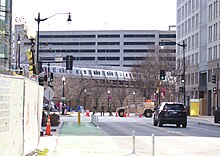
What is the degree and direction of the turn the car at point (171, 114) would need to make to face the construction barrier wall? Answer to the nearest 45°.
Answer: approximately 180°

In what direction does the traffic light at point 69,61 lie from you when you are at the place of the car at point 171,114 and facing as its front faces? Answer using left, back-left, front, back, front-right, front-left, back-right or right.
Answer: front-left

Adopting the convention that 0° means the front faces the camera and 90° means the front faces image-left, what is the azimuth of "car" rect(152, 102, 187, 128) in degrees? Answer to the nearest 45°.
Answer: approximately 180°

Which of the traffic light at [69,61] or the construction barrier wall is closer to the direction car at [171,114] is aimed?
the traffic light
